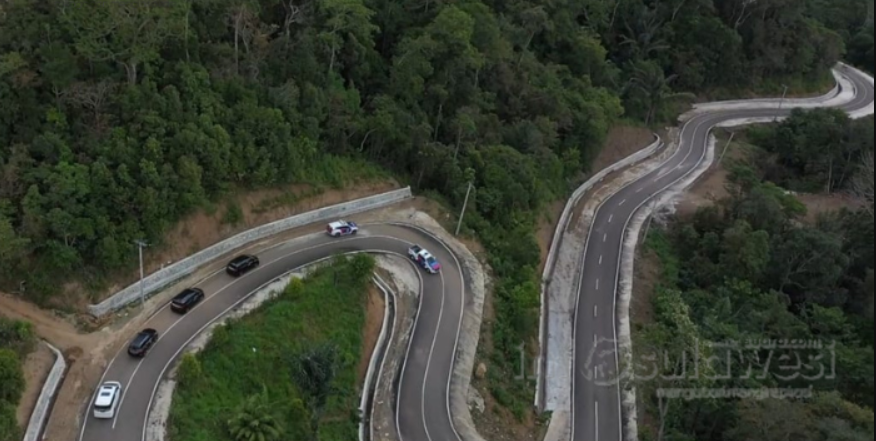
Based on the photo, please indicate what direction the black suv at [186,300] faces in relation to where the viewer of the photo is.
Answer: facing away from the viewer and to the right of the viewer

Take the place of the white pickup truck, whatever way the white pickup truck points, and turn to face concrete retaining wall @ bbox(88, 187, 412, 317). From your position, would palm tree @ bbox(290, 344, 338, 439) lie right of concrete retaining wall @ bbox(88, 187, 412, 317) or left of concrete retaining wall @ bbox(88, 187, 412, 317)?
left
